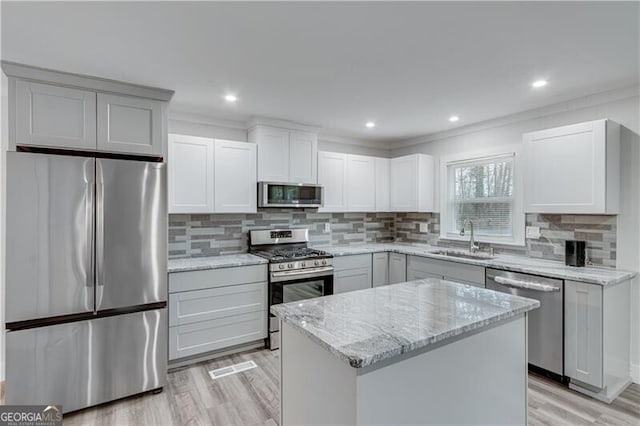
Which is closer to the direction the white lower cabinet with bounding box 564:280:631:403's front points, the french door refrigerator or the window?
the french door refrigerator

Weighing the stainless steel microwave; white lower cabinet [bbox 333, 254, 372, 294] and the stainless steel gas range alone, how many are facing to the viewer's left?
0

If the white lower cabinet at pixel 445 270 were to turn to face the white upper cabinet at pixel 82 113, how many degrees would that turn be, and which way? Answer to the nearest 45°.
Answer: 0° — it already faces it

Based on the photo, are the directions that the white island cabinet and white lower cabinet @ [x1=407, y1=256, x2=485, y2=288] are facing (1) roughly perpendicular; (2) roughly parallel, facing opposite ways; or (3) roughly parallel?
roughly perpendicular

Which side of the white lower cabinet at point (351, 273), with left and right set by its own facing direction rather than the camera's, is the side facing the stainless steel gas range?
right

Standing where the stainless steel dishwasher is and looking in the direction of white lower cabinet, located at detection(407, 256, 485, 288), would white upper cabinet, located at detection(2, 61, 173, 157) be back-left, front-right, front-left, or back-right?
front-left

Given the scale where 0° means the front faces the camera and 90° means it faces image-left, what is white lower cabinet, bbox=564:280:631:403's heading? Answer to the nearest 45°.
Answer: approximately 45°

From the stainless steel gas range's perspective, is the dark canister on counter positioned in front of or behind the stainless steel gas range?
in front

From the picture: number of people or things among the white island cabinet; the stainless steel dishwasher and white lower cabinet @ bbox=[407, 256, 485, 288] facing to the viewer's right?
0

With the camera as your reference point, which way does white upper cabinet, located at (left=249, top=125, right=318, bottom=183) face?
facing the viewer and to the right of the viewer

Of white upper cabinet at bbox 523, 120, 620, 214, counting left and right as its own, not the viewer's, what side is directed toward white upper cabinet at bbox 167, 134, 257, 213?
front

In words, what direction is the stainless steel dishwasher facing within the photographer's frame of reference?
facing the viewer and to the left of the viewer

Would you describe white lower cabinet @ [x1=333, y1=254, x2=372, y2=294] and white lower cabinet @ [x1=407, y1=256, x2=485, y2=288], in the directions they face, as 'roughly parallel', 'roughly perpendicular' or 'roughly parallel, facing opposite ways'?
roughly perpendicular

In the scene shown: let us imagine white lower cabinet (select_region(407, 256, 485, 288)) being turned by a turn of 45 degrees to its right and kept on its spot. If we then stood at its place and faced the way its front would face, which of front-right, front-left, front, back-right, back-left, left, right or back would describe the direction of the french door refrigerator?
front-left

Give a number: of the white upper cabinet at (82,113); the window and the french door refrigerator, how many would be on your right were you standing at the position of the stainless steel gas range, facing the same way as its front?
2

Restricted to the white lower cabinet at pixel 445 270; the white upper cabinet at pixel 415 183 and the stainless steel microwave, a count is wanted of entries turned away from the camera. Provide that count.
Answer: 0

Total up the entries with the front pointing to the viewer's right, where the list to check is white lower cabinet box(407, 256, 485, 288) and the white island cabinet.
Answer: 0

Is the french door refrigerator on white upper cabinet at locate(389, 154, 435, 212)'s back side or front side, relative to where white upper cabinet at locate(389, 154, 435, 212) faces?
on the front side

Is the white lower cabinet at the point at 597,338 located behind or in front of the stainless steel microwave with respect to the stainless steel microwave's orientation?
in front
